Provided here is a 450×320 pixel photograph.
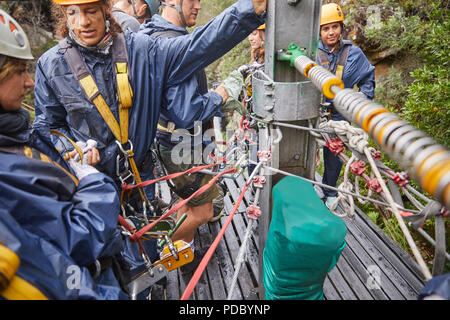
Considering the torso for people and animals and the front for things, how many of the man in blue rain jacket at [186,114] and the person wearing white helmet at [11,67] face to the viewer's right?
2

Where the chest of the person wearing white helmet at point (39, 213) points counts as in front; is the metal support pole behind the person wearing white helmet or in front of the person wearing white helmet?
in front

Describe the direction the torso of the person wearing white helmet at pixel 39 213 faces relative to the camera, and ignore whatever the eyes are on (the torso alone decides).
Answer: to the viewer's right

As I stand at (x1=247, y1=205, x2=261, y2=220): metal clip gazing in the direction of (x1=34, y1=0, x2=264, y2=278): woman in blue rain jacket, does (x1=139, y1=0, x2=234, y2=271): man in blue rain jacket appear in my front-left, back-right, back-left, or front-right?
front-right

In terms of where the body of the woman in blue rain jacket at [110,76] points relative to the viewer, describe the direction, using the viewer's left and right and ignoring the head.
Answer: facing the viewer

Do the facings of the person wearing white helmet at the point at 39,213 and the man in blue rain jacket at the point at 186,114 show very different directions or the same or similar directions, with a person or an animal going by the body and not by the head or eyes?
same or similar directions

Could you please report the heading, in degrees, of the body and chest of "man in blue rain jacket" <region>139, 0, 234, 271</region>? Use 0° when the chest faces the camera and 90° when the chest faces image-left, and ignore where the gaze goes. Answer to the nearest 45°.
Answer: approximately 270°

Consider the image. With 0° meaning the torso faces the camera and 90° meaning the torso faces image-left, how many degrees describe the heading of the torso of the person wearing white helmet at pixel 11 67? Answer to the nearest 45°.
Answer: approximately 270°

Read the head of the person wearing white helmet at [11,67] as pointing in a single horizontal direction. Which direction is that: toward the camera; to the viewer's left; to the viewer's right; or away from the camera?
to the viewer's right

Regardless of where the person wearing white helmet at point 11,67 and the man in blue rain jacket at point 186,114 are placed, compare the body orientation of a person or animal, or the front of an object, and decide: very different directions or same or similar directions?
same or similar directions
